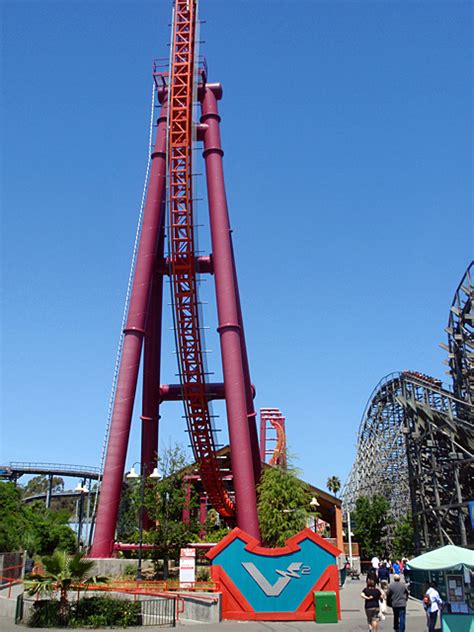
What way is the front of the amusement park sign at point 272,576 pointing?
toward the camera

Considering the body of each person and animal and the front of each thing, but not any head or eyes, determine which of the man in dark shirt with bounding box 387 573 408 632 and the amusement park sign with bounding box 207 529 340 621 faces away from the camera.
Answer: the man in dark shirt

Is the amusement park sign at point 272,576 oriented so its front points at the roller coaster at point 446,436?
no

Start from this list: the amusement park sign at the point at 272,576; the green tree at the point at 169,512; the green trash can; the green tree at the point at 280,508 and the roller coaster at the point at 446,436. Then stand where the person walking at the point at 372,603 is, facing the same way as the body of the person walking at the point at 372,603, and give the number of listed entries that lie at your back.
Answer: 0

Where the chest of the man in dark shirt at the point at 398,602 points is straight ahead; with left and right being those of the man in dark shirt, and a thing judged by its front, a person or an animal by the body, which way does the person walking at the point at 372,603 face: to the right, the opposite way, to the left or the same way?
the same way

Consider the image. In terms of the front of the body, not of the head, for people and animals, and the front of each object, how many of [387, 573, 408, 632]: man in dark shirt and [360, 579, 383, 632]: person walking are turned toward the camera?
0

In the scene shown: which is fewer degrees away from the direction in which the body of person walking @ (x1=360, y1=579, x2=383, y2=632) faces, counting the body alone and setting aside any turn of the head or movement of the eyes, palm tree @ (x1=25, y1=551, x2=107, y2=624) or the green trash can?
the green trash can

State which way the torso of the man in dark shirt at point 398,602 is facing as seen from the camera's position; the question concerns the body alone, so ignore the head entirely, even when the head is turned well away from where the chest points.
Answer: away from the camera

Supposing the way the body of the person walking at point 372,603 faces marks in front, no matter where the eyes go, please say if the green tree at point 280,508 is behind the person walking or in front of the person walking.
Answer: in front

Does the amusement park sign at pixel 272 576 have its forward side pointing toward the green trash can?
no

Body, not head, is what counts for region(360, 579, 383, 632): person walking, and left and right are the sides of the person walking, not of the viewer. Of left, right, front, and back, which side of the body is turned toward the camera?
back

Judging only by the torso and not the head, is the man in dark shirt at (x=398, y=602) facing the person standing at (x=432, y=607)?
no

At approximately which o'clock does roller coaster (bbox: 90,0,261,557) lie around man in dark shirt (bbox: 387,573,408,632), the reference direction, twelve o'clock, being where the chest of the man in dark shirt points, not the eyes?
The roller coaster is roughly at 11 o'clock from the man in dark shirt.

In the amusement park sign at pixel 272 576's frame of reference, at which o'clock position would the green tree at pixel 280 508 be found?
The green tree is roughly at 6 o'clock from the amusement park sign.

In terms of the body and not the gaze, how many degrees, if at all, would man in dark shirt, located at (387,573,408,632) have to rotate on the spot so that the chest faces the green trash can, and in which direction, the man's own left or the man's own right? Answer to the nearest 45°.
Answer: approximately 45° to the man's own left
